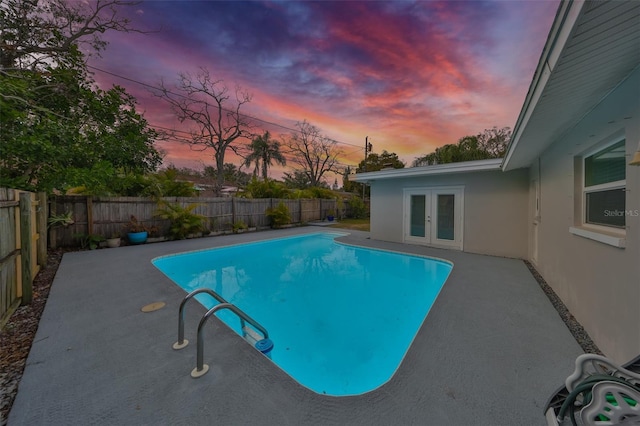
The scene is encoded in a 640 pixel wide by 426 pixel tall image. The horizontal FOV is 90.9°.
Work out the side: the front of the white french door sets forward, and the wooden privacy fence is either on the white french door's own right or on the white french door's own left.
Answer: on the white french door's own right

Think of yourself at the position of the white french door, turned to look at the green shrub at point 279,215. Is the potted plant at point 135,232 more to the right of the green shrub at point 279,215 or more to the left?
left

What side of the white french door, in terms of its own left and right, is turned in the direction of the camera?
front

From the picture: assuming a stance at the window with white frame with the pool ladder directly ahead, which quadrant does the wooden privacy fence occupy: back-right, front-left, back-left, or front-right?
front-right

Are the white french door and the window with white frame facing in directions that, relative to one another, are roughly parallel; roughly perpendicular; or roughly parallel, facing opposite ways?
roughly perpendicular

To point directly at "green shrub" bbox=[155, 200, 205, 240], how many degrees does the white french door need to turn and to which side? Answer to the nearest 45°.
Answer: approximately 90° to its right

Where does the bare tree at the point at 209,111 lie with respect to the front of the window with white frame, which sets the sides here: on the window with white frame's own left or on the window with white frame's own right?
on the window with white frame's own right

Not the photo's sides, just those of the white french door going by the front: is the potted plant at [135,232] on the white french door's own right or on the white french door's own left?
on the white french door's own right

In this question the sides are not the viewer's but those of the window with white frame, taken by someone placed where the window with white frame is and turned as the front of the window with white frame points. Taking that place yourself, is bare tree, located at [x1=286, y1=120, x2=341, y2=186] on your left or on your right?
on your right

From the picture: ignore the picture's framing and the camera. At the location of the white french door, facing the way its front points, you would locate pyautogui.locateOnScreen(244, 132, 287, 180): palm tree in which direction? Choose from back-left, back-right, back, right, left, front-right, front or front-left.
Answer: back-right

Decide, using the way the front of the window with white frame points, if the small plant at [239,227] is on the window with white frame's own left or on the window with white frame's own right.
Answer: on the window with white frame's own right

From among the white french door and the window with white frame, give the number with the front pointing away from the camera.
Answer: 0

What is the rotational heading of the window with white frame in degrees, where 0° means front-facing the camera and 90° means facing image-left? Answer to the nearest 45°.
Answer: approximately 45°
